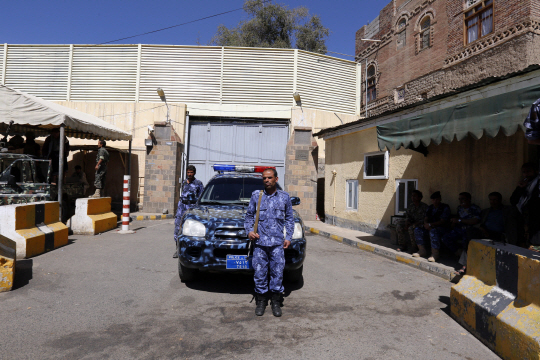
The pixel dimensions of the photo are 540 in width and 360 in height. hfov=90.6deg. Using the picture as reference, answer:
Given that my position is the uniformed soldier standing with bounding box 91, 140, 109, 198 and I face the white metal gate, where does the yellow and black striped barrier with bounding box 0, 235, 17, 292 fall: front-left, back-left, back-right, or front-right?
back-right

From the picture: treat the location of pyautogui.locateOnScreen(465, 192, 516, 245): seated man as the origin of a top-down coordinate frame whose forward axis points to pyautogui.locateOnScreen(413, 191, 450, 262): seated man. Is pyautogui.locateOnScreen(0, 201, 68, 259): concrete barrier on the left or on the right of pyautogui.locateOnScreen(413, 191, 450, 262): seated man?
left

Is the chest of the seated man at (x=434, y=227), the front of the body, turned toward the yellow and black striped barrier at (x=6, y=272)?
yes

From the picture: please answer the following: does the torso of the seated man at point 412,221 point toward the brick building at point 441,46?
no

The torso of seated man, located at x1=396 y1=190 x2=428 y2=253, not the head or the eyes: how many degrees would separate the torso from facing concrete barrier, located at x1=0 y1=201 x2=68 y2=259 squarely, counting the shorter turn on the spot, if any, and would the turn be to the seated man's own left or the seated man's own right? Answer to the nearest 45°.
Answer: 0° — they already face it

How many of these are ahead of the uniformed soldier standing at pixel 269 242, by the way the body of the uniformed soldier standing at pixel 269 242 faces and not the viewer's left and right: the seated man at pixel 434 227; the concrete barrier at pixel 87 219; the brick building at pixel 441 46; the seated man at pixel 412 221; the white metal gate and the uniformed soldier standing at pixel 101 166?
0

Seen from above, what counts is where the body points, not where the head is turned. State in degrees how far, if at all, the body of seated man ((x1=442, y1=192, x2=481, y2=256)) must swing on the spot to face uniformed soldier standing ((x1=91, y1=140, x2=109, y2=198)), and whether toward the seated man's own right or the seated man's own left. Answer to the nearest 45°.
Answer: approximately 45° to the seated man's own right

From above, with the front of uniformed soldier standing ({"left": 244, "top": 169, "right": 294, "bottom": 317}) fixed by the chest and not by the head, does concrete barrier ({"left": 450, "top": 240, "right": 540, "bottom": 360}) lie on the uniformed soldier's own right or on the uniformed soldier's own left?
on the uniformed soldier's own left

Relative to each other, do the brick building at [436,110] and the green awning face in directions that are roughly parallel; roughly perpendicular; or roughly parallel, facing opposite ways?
roughly parallel

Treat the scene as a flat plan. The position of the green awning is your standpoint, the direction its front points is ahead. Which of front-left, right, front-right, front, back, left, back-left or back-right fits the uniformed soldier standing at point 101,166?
front-right

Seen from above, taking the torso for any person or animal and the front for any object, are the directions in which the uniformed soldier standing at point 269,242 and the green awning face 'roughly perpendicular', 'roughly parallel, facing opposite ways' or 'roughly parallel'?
roughly perpendicular

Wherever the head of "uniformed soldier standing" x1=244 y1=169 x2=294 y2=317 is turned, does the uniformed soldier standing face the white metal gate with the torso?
no

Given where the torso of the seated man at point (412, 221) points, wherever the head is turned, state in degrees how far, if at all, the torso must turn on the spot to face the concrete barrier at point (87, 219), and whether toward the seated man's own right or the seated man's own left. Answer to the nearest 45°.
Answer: approximately 45° to the seated man's own right

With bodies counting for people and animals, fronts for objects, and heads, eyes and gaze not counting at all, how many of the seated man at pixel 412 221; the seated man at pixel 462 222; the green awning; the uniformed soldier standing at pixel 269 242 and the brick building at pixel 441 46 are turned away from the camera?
0

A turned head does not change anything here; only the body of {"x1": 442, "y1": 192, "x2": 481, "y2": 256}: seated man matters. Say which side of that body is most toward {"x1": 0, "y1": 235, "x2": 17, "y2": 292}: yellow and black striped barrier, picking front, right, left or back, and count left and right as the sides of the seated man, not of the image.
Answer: front

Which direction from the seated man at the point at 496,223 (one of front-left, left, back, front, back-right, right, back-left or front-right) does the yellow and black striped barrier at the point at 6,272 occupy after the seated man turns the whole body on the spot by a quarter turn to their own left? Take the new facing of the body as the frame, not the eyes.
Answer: right

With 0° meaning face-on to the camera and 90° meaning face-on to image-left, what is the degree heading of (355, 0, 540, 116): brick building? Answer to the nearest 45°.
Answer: approximately 45°

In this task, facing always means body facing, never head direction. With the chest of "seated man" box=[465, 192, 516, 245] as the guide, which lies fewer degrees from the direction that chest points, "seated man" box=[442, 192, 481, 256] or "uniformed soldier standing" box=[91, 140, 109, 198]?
the uniformed soldier standing

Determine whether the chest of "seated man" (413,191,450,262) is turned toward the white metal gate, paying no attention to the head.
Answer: no

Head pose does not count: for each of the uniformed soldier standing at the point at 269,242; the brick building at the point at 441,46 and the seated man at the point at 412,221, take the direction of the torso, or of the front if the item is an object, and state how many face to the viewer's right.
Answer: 0
